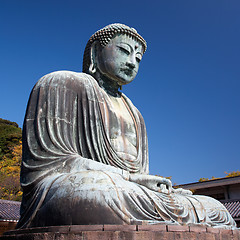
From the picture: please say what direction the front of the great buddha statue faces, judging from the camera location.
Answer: facing the viewer and to the right of the viewer
